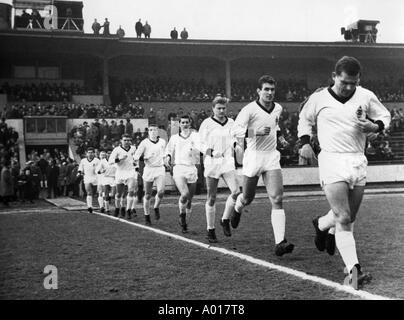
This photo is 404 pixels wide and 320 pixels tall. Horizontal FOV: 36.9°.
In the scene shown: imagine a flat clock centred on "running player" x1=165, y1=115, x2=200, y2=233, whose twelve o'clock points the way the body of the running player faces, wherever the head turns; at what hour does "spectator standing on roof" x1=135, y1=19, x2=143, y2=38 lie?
The spectator standing on roof is roughly at 6 o'clock from the running player.

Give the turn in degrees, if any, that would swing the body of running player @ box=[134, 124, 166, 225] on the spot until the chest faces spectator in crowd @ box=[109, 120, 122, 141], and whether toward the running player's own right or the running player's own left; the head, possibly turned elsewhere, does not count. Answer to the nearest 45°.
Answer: approximately 180°

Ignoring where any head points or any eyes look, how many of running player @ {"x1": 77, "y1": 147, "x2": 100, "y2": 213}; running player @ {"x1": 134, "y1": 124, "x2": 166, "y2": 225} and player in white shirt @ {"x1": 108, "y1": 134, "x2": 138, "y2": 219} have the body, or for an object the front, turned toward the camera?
3

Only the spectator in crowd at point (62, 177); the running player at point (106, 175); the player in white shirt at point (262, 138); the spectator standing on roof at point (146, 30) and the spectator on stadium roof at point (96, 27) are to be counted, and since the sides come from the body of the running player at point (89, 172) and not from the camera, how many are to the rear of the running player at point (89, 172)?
3

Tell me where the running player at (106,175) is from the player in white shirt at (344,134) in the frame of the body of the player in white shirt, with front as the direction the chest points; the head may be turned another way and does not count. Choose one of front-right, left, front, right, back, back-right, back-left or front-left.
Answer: back

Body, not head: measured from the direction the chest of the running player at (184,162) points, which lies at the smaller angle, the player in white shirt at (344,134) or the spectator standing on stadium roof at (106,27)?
the player in white shirt

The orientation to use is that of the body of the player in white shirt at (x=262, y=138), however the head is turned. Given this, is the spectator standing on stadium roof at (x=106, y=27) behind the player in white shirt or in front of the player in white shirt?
behind

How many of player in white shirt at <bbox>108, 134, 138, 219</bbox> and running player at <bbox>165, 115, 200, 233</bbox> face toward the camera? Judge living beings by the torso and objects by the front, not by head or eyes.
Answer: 2

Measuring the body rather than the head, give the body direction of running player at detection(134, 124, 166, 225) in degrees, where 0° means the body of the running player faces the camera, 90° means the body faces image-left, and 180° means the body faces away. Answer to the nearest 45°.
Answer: approximately 0°

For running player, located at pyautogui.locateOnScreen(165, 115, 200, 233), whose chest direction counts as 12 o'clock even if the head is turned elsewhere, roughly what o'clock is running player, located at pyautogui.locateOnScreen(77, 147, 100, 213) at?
running player, located at pyautogui.locateOnScreen(77, 147, 100, 213) is roughly at 5 o'clock from running player, located at pyautogui.locateOnScreen(165, 115, 200, 233).

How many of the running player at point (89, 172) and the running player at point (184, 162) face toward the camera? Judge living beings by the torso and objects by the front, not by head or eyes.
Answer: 2

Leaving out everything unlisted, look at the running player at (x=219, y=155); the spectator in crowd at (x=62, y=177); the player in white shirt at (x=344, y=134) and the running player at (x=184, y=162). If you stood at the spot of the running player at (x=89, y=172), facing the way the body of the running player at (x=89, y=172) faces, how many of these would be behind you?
1

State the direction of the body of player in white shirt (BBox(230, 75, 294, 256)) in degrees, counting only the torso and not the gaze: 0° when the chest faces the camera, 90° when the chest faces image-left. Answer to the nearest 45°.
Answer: approximately 315°

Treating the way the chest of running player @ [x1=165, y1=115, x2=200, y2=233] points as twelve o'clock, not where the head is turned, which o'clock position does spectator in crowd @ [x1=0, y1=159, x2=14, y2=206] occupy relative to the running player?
The spectator in crowd is roughly at 5 o'clock from the running player.

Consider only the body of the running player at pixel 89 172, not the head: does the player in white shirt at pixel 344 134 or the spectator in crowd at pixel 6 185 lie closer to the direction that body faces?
the player in white shirt

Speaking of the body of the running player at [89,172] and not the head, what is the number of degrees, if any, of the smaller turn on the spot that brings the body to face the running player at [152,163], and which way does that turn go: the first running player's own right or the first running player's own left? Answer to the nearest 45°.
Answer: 0° — they already face them
